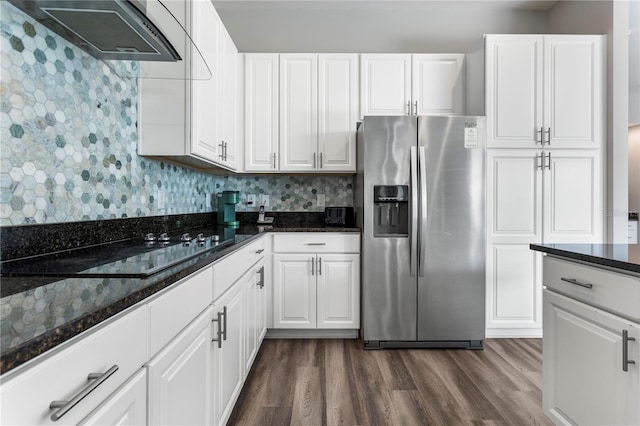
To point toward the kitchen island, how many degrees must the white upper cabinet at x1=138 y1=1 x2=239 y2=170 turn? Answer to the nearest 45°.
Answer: approximately 45° to its right

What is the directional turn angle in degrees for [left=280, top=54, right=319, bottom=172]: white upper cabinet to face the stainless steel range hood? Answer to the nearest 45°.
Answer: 0° — it already faces it

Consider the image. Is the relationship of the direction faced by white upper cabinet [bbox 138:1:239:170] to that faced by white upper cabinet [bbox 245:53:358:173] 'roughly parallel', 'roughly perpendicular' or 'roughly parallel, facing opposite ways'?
roughly perpendicular

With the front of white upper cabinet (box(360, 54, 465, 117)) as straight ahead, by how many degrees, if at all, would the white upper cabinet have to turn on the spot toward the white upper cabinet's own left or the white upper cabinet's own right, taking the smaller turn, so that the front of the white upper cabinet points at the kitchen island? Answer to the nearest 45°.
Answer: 0° — it already faces it

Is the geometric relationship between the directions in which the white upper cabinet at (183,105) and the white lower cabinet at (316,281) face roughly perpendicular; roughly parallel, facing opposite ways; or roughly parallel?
roughly perpendicular

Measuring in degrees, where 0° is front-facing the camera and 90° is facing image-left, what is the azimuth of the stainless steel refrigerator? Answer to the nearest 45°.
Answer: approximately 0°

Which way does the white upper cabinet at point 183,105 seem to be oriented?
to the viewer's right

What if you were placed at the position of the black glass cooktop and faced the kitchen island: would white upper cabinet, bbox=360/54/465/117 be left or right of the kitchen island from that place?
left
